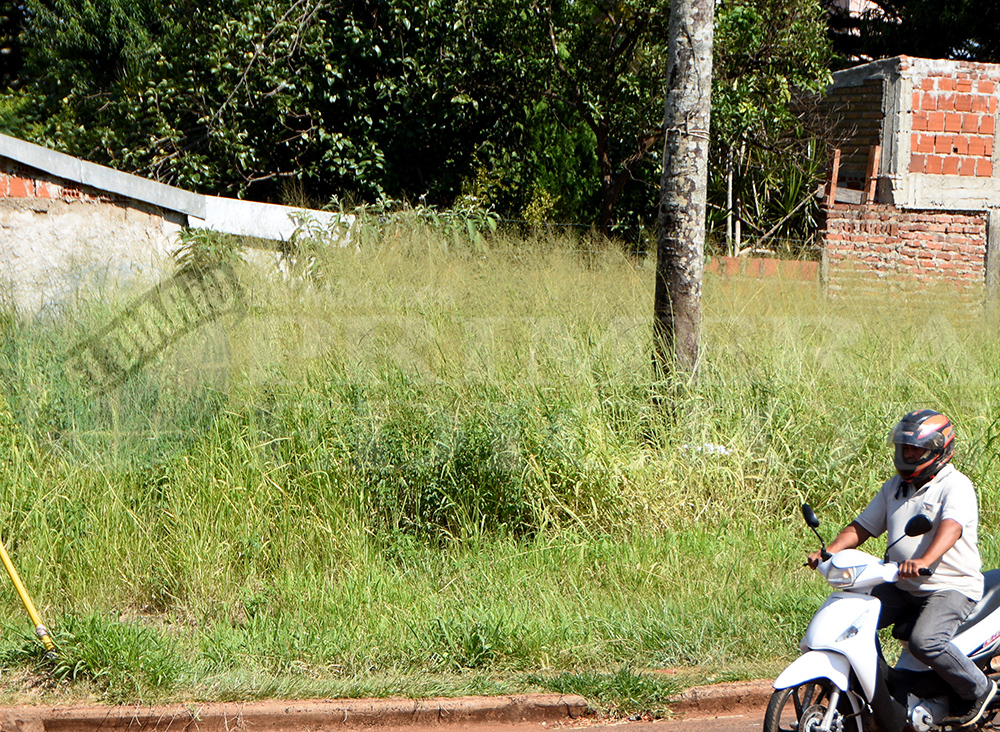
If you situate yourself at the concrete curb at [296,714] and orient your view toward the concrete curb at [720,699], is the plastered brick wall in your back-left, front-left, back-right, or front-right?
back-left

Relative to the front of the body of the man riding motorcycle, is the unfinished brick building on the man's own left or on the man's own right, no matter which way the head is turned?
on the man's own right

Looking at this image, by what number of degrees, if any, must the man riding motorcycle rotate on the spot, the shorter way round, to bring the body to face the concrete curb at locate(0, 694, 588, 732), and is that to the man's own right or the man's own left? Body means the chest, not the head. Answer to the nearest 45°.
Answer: approximately 45° to the man's own right

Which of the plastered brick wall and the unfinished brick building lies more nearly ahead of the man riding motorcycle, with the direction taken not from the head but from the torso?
the plastered brick wall

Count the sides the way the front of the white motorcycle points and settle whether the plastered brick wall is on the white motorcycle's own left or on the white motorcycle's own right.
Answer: on the white motorcycle's own right

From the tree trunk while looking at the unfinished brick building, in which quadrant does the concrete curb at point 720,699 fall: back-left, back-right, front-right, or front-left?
back-right

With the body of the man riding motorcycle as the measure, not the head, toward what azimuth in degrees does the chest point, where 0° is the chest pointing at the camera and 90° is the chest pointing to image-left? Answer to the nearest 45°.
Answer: approximately 45°

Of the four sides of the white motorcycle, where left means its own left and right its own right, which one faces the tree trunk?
right

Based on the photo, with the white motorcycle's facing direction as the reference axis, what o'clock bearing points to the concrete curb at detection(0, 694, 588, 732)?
The concrete curb is roughly at 1 o'clock from the white motorcycle.

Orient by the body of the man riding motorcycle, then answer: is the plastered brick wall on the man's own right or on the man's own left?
on the man's own right

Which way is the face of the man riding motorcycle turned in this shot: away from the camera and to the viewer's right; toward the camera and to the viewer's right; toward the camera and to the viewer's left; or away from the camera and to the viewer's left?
toward the camera and to the viewer's left

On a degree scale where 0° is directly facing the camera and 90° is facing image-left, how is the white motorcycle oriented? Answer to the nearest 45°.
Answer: approximately 45°

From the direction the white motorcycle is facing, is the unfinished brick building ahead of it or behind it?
behind
